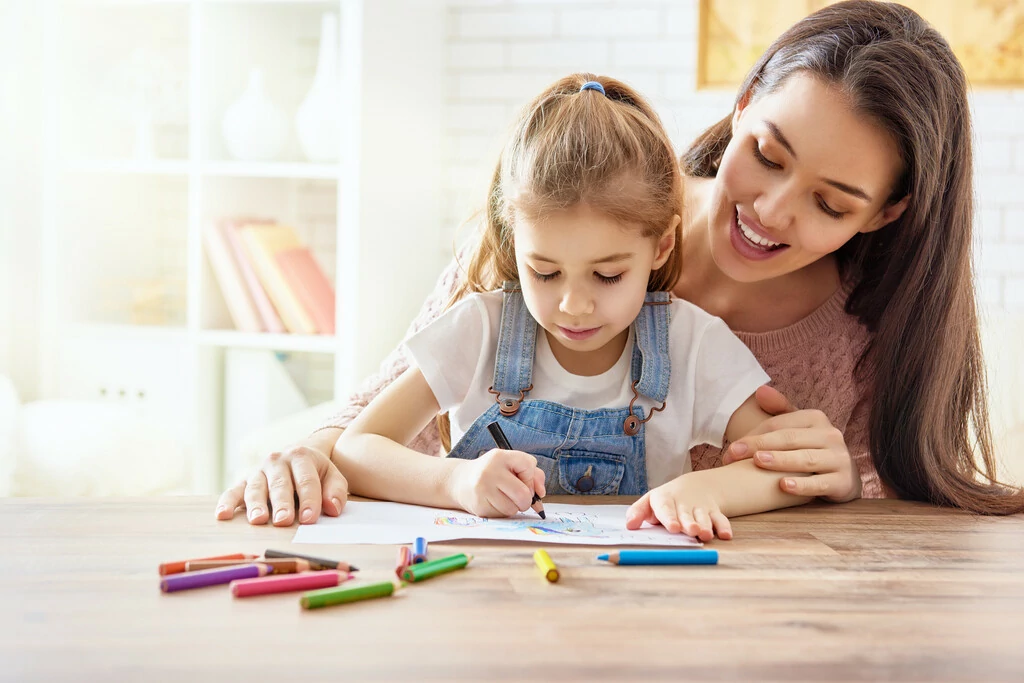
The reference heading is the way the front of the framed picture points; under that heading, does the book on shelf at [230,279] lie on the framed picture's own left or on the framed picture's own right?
on the framed picture's own right

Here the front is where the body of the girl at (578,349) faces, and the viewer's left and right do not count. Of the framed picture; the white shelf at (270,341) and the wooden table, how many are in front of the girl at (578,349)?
1

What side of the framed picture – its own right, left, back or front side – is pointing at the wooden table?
front

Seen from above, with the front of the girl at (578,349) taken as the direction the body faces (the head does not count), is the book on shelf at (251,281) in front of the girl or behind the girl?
behind

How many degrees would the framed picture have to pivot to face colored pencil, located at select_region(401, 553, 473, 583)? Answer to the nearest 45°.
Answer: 0° — it already faces it

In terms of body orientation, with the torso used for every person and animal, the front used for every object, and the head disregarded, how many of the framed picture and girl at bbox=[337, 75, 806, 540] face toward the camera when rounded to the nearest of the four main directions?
2

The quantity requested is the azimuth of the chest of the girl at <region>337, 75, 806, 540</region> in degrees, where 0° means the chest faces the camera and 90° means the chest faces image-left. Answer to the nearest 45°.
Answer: approximately 0°

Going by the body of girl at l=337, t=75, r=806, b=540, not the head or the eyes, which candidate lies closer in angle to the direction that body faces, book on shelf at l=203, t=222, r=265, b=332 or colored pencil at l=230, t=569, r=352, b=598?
the colored pencil
